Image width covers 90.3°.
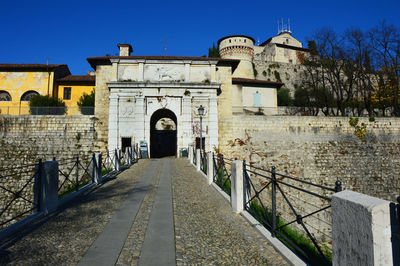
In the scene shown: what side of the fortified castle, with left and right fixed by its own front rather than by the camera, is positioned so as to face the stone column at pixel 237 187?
front

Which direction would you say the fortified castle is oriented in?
toward the camera

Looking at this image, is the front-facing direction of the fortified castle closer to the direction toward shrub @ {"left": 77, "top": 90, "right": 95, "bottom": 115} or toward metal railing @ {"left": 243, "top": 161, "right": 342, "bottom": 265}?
the metal railing

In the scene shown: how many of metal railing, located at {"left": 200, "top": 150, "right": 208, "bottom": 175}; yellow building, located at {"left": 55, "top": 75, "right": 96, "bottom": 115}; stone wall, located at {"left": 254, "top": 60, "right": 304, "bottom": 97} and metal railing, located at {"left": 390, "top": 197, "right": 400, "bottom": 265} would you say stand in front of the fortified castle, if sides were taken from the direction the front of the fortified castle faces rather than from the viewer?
2

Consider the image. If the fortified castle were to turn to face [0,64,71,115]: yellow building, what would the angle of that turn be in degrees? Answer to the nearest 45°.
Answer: approximately 135° to its right

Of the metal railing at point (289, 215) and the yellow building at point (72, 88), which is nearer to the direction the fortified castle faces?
the metal railing

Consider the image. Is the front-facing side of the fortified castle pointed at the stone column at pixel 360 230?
yes

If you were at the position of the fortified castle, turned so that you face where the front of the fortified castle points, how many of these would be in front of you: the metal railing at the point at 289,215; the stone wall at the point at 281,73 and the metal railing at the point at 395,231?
2

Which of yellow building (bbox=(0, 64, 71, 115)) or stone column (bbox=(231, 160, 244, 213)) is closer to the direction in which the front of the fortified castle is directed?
the stone column

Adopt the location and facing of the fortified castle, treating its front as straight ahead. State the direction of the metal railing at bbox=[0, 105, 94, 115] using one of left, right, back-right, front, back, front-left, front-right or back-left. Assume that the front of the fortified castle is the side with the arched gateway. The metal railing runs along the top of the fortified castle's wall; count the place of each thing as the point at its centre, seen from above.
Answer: right

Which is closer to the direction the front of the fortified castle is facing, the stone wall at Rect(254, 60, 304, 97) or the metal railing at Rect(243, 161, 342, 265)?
the metal railing

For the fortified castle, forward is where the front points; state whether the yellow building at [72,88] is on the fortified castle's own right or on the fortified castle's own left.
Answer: on the fortified castle's own right

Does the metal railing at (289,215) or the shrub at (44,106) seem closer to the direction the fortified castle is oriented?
the metal railing

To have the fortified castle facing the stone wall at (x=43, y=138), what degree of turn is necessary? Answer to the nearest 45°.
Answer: approximately 90° to its right

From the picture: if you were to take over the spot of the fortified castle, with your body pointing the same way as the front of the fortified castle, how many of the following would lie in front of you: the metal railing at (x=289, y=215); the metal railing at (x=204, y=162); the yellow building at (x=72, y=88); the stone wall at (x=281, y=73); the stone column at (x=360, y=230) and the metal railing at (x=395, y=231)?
4
